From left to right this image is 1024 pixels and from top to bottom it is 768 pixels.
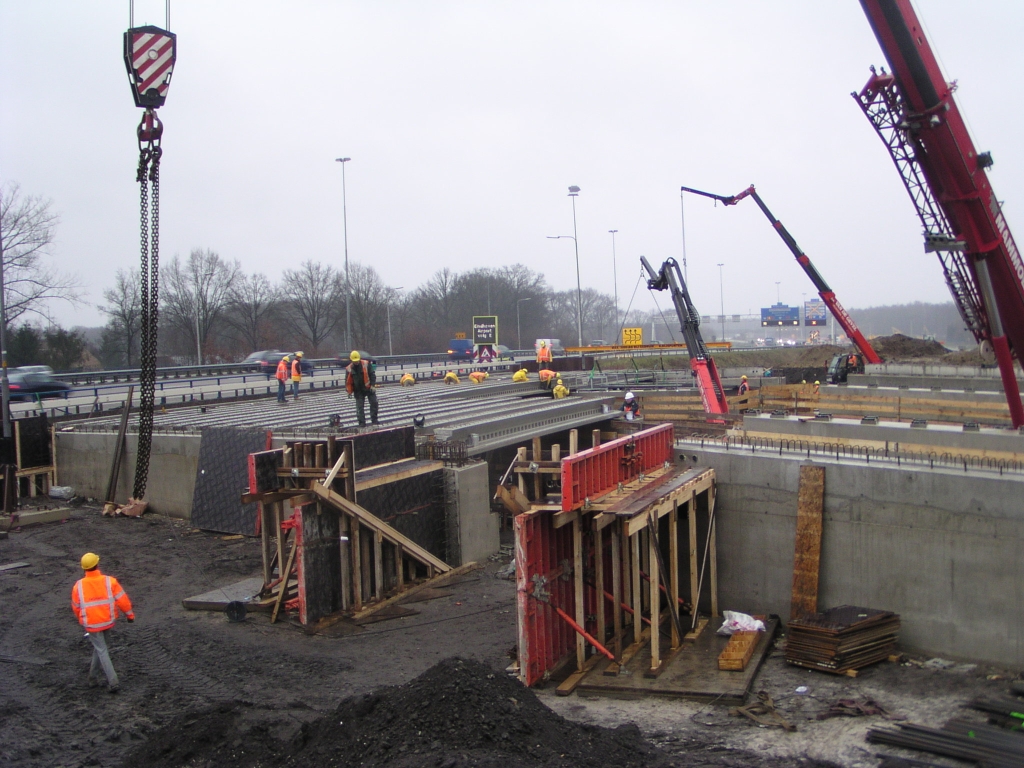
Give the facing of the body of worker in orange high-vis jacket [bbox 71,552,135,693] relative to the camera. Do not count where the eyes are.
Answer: away from the camera

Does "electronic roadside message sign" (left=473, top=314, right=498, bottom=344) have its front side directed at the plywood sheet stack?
yes

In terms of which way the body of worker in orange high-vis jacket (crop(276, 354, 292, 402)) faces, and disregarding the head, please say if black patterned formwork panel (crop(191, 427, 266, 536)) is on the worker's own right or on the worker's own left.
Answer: on the worker's own right

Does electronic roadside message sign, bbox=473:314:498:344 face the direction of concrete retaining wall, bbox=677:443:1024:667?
yes
